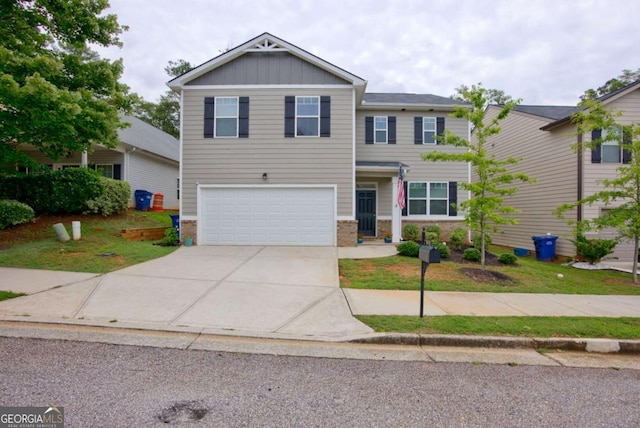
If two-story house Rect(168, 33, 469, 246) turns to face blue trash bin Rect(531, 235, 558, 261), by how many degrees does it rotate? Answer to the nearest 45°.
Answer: approximately 90° to its left

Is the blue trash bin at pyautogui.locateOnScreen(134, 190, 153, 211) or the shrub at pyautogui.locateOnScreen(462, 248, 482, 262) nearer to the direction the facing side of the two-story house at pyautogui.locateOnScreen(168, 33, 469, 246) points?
the shrub

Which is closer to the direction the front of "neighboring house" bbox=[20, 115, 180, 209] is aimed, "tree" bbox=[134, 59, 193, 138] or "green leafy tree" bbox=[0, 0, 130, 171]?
the green leafy tree

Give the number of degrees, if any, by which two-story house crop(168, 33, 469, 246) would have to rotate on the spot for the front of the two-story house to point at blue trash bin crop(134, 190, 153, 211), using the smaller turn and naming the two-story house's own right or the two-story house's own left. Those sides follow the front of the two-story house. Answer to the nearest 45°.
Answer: approximately 135° to the two-story house's own right

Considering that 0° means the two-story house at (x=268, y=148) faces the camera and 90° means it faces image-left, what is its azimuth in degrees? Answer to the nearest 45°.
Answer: approximately 0°

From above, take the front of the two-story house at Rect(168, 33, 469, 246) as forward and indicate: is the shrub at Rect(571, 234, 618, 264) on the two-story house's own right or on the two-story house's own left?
on the two-story house's own left

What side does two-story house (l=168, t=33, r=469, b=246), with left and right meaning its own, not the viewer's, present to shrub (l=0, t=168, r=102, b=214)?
right

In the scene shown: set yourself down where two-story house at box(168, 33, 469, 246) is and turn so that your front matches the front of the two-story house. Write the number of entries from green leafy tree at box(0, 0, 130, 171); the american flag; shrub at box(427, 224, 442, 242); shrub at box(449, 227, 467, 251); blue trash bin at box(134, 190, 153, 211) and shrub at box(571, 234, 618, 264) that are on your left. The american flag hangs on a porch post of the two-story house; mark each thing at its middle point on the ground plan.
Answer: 4

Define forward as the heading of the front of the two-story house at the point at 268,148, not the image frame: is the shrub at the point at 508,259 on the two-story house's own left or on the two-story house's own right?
on the two-story house's own left

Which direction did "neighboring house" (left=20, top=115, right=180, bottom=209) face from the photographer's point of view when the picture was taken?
facing the viewer and to the left of the viewer

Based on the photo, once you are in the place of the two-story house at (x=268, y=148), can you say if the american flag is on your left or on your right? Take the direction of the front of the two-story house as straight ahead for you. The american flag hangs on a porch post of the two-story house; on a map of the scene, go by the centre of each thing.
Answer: on your left

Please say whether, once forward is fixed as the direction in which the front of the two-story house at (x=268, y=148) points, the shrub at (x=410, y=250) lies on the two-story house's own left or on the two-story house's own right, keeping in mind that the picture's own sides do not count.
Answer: on the two-story house's own left

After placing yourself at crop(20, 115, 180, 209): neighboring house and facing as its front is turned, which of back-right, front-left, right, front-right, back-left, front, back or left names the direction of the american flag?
left

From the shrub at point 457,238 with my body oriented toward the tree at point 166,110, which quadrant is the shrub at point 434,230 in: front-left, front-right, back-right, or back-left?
front-left

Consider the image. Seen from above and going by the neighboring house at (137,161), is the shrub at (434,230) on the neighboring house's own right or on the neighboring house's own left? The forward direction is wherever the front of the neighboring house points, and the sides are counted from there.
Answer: on the neighboring house's own left

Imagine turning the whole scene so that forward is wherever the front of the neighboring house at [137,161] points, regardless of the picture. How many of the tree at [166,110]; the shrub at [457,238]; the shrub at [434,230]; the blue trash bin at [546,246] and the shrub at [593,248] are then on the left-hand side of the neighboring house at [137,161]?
4
